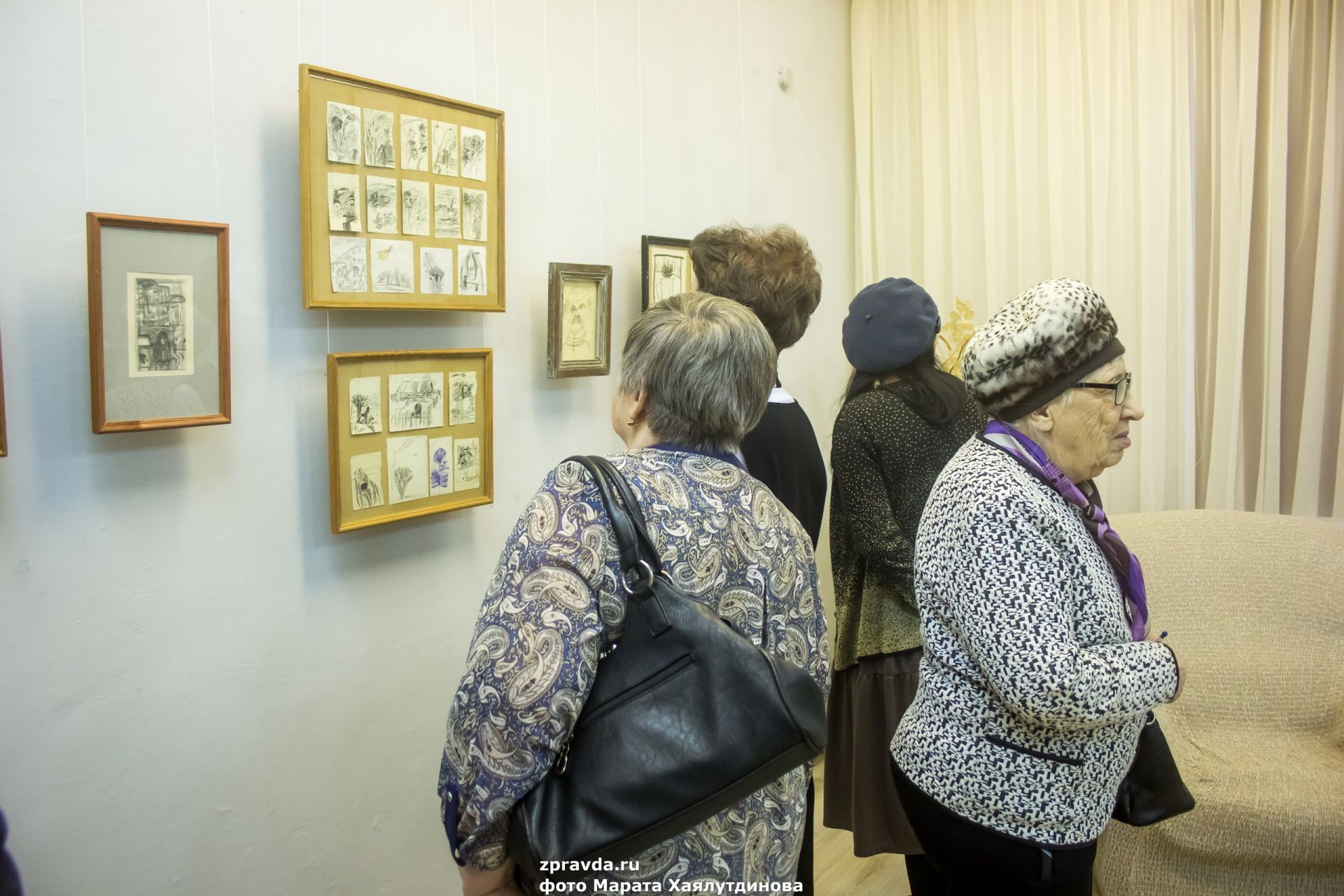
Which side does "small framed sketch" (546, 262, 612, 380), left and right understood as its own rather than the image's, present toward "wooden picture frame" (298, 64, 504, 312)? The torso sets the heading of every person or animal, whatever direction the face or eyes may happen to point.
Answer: right

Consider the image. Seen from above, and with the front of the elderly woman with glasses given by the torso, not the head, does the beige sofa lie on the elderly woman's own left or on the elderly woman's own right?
on the elderly woman's own left

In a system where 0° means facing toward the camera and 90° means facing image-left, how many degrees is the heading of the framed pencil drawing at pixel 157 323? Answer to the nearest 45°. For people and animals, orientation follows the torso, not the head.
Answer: approximately 315°

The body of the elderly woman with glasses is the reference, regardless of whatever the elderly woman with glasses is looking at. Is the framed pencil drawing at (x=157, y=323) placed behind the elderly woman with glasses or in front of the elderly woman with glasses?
behind

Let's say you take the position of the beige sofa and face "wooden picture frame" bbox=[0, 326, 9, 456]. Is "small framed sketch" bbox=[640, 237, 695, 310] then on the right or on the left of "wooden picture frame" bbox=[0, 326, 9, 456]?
right

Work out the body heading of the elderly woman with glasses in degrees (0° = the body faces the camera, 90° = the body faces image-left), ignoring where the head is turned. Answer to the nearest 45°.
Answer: approximately 270°

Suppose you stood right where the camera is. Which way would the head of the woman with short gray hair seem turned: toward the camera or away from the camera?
away from the camera

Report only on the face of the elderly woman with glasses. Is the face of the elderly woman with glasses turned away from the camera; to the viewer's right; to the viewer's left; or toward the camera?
to the viewer's right

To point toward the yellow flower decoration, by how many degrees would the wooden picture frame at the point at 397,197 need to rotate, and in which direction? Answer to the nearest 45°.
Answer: approximately 90° to its left

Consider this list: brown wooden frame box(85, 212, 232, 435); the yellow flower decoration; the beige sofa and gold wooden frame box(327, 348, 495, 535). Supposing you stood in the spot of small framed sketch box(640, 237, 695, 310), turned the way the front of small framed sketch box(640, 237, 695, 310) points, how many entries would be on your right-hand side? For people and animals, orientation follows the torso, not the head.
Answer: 2

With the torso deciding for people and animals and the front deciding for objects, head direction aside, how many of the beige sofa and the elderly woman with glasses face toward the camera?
1
